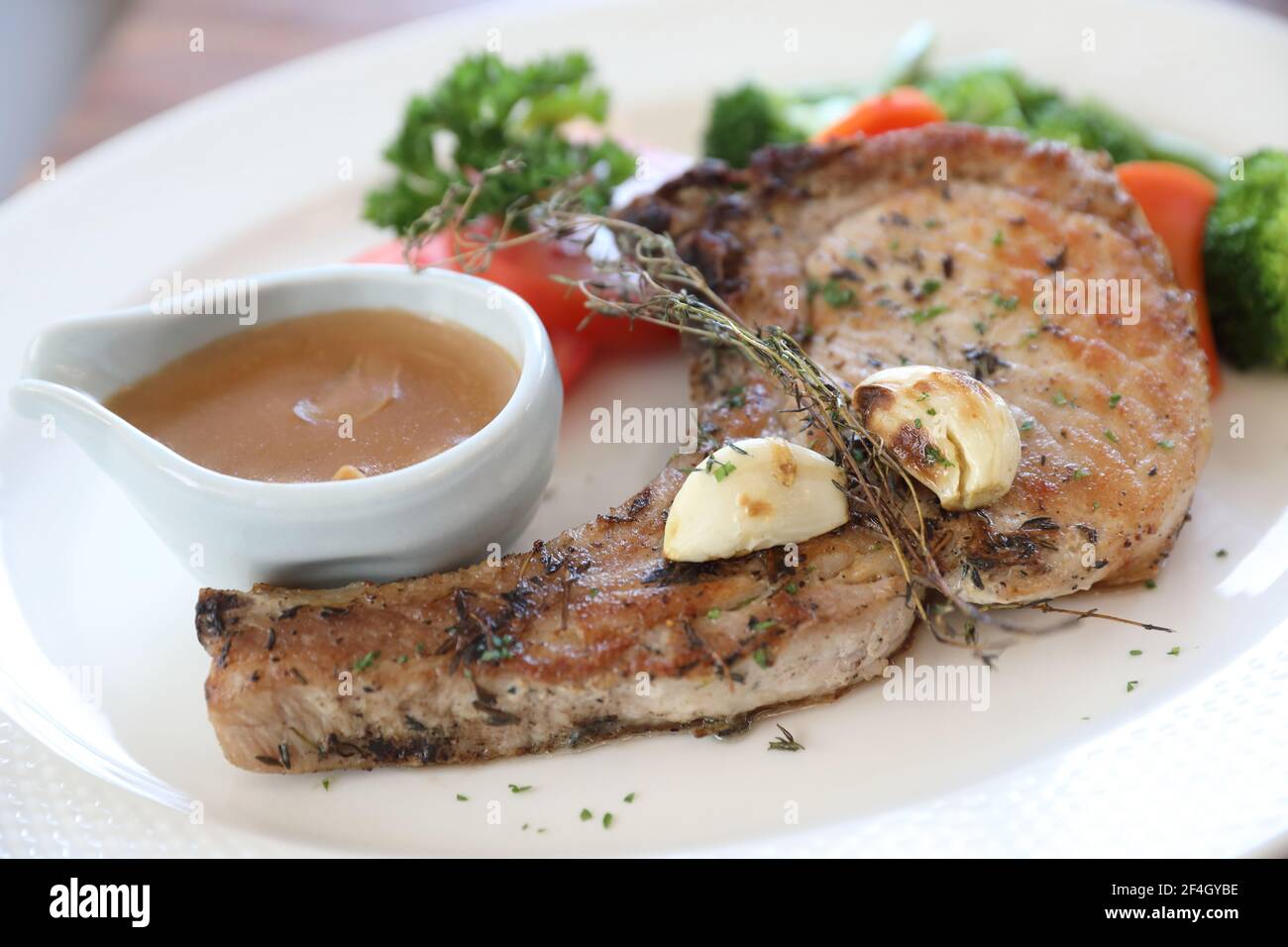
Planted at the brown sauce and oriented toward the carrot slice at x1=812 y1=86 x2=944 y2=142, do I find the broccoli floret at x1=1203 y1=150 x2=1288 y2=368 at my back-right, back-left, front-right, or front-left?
front-right

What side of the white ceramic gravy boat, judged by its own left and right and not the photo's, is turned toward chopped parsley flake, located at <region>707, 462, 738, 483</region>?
back

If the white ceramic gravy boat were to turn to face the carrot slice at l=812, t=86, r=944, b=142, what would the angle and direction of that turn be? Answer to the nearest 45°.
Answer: approximately 135° to its right

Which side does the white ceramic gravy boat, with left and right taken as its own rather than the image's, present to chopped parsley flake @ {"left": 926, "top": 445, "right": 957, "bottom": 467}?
back

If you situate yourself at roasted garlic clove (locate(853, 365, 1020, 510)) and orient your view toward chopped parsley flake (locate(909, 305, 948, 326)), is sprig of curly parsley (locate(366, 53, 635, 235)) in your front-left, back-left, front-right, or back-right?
front-left

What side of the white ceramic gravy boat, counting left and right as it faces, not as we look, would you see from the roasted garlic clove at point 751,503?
back

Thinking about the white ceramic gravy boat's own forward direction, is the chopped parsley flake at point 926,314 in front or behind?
behind

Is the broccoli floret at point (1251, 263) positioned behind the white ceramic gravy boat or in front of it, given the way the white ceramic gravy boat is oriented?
behind

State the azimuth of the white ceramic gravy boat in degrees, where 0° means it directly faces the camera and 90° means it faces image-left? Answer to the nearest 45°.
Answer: approximately 90°

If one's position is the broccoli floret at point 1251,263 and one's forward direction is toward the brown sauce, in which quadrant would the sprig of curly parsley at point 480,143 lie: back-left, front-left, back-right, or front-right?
front-right
